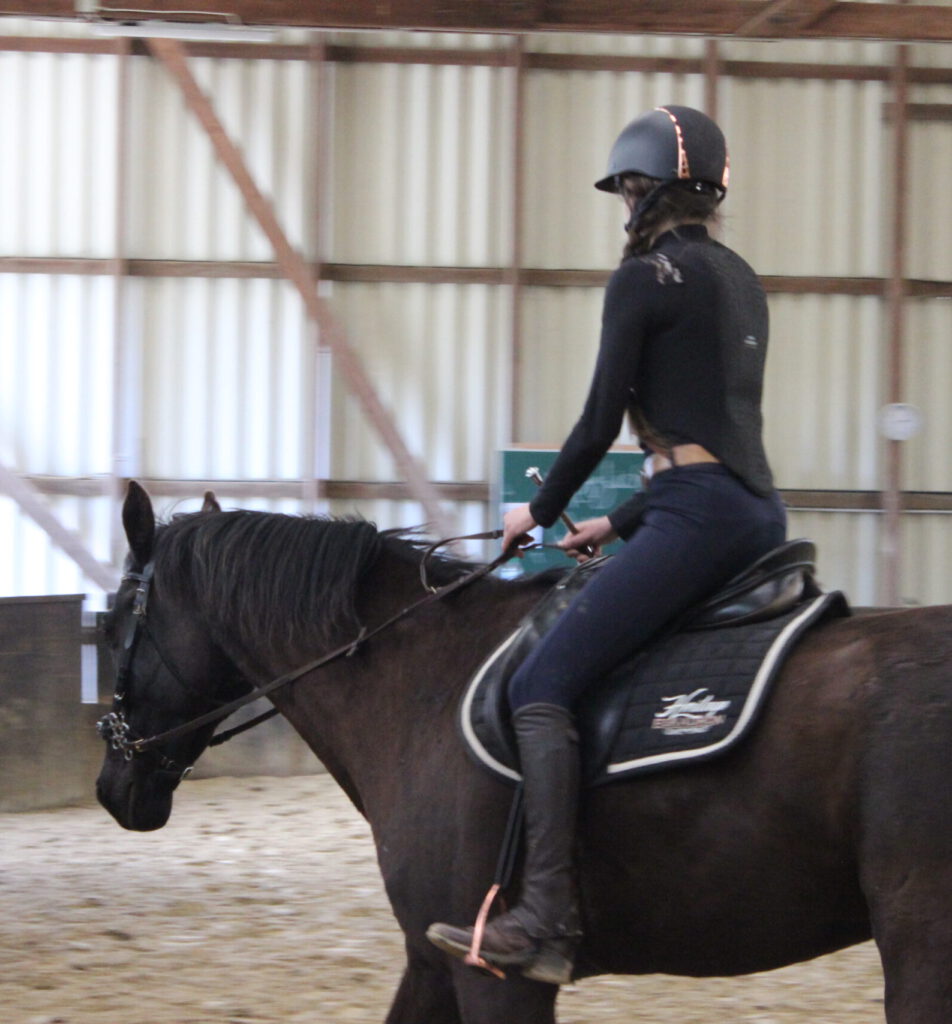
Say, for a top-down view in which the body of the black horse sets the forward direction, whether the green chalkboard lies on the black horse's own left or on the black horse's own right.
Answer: on the black horse's own right

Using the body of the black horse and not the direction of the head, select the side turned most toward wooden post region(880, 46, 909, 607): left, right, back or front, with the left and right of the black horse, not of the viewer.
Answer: right

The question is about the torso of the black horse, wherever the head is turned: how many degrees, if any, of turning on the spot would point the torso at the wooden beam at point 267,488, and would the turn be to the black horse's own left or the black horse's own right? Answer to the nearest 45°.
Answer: approximately 90° to the black horse's own right

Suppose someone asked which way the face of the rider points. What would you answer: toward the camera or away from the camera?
away from the camera

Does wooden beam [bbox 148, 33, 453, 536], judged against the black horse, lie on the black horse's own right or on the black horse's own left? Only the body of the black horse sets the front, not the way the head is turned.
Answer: on the black horse's own right

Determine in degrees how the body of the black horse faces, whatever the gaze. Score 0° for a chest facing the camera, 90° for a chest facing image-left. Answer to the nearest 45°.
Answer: approximately 90°
